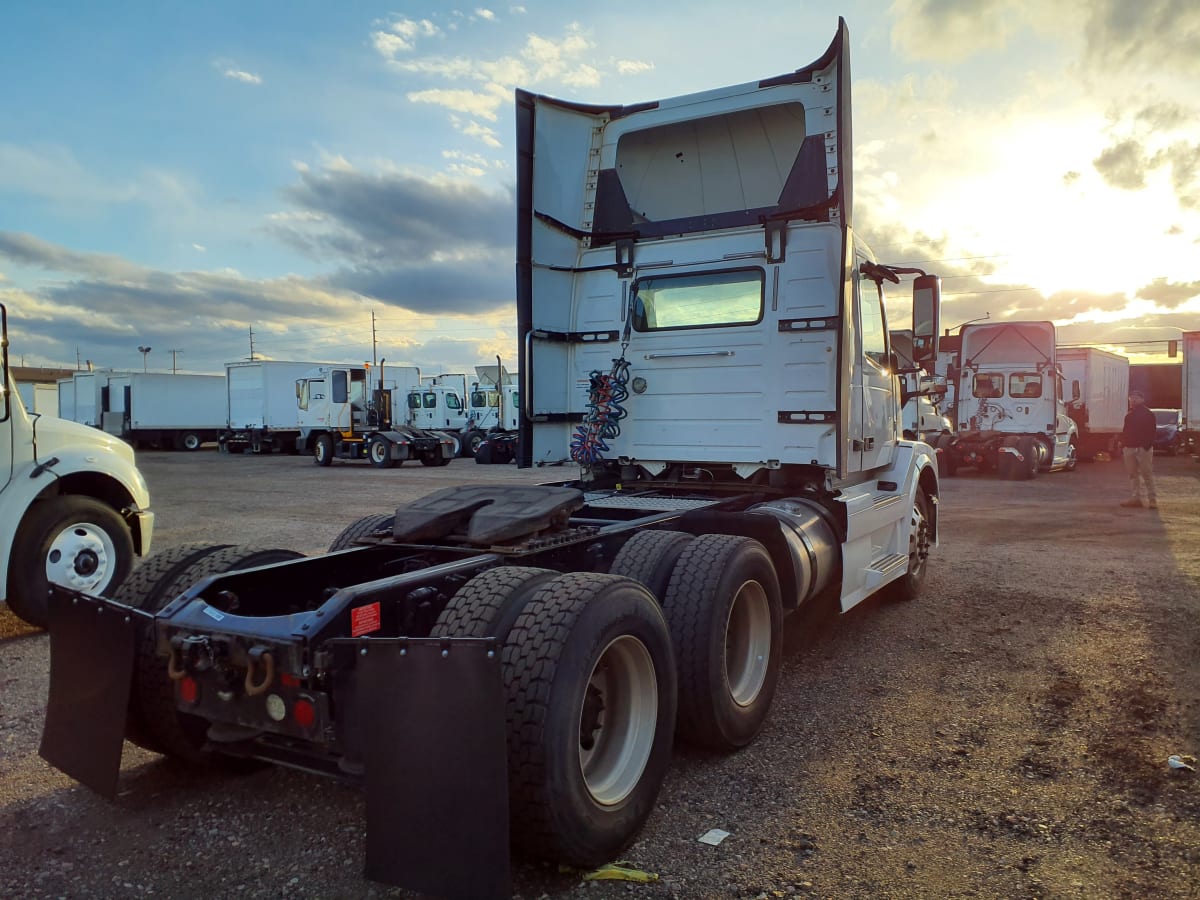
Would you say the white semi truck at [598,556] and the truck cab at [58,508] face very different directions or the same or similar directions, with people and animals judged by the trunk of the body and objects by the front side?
same or similar directions

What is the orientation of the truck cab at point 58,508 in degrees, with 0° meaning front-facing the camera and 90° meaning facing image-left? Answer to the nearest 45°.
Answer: approximately 270°

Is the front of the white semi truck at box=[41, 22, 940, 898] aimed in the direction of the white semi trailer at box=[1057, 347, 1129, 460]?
yes

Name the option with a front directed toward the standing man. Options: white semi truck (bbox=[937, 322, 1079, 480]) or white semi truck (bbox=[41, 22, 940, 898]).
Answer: white semi truck (bbox=[41, 22, 940, 898])

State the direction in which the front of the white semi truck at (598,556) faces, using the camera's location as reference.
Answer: facing away from the viewer and to the right of the viewer

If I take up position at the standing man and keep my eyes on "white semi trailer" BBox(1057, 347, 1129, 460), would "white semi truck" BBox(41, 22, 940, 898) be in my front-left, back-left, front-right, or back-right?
back-left

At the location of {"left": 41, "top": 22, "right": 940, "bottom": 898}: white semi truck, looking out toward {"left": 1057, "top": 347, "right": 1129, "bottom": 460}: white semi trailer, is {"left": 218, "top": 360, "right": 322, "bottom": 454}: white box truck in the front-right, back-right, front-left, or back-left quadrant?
front-left

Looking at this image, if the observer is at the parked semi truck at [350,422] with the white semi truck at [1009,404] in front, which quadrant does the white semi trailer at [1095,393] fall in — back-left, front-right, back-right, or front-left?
front-left

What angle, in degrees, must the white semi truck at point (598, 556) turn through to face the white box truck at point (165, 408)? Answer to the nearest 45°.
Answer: approximately 45° to its left

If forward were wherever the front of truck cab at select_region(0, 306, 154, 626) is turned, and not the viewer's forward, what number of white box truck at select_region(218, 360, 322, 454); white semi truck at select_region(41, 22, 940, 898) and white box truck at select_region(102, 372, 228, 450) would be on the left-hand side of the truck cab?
2

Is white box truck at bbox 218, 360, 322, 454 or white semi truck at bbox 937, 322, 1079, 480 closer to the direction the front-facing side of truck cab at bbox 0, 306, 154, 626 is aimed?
the white semi truck

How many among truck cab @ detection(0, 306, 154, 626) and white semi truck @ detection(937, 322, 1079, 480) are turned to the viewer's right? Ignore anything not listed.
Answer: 1
